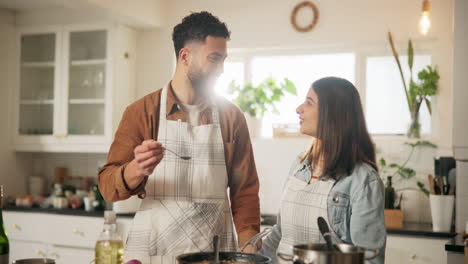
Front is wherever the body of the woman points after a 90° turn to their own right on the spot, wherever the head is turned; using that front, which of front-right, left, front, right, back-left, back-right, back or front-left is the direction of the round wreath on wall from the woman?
front-right

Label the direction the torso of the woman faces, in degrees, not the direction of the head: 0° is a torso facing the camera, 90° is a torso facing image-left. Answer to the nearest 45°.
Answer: approximately 45°

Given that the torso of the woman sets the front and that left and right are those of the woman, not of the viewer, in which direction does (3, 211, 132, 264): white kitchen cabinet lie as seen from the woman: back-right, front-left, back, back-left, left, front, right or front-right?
right

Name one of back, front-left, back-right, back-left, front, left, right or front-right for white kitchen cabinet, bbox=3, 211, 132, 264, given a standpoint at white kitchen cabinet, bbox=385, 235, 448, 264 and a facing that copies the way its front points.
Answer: right

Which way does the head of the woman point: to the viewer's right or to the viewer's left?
to the viewer's left

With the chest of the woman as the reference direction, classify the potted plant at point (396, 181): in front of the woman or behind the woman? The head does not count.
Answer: behind

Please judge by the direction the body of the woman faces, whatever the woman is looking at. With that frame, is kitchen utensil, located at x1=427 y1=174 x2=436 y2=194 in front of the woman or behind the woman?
behind

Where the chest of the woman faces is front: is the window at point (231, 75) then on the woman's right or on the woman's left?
on the woman's right

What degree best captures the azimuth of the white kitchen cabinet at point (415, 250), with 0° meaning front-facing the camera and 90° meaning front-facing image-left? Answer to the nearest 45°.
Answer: approximately 0°

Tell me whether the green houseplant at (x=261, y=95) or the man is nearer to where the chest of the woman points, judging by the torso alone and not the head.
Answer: the man
